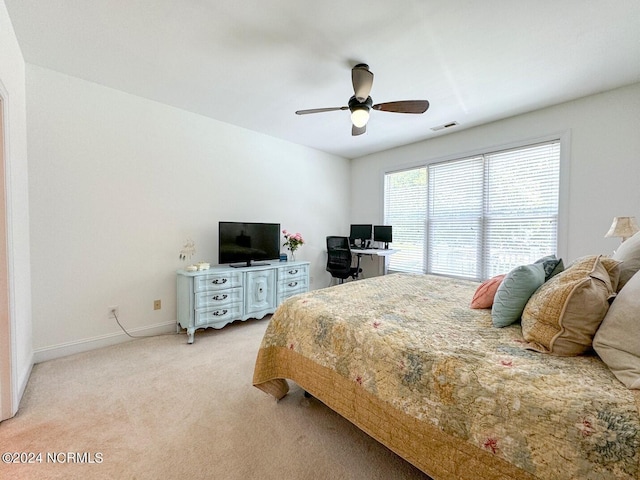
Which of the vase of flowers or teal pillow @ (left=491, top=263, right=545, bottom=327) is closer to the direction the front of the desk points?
the vase of flowers

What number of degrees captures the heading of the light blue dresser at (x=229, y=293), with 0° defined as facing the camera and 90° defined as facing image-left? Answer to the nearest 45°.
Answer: approximately 315°

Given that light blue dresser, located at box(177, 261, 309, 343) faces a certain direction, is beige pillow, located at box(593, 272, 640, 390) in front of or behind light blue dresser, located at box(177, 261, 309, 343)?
in front

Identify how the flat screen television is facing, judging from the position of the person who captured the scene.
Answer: facing the viewer and to the right of the viewer

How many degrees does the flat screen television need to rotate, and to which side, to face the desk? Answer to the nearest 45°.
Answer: approximately 45° to its left

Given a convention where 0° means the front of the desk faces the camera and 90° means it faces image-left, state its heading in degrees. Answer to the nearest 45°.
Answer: approximately 45°

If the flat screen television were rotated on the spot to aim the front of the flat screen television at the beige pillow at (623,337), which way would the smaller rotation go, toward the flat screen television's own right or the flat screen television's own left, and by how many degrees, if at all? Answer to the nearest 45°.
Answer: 0° — it already faces it

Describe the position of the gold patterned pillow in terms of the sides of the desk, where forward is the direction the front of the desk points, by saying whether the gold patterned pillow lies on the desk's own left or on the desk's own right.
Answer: on the desk's own left

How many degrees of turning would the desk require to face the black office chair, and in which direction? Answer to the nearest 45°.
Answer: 0° — it already faces it

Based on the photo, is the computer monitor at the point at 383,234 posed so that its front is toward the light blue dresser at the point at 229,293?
yes

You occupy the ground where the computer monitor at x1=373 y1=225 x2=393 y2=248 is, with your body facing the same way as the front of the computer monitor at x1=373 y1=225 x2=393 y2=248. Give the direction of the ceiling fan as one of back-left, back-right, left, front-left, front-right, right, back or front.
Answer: front-left

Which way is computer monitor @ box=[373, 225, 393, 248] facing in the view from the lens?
facing the viewer and to the left of the viewer

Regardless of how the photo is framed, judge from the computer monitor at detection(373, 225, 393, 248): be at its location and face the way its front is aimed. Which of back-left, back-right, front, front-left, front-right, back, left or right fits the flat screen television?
front

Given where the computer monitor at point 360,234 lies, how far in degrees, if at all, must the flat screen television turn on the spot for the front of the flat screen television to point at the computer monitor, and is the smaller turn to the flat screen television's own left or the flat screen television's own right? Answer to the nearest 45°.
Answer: approximately 90° to the flat screen television's own left
